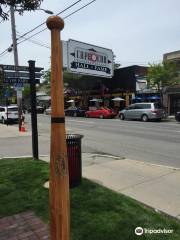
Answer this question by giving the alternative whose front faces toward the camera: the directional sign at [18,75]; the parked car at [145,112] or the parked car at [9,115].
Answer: the directional sign

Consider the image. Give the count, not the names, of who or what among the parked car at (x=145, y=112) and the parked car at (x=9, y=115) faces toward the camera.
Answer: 0

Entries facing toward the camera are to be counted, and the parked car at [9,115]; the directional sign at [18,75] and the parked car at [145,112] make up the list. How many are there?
1

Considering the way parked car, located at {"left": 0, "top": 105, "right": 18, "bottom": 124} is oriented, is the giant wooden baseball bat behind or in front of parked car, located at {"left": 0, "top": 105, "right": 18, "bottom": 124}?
behind

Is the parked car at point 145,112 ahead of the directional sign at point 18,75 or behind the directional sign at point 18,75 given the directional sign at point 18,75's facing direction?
behind

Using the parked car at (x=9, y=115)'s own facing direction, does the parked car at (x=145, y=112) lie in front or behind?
behind

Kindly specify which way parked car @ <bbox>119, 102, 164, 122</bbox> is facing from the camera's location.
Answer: facing away from the viewer and to the left of the viewer

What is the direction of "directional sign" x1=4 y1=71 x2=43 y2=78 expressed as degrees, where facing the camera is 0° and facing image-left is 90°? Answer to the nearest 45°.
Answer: approximately 0°

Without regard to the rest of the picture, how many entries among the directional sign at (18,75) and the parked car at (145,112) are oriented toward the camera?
1
